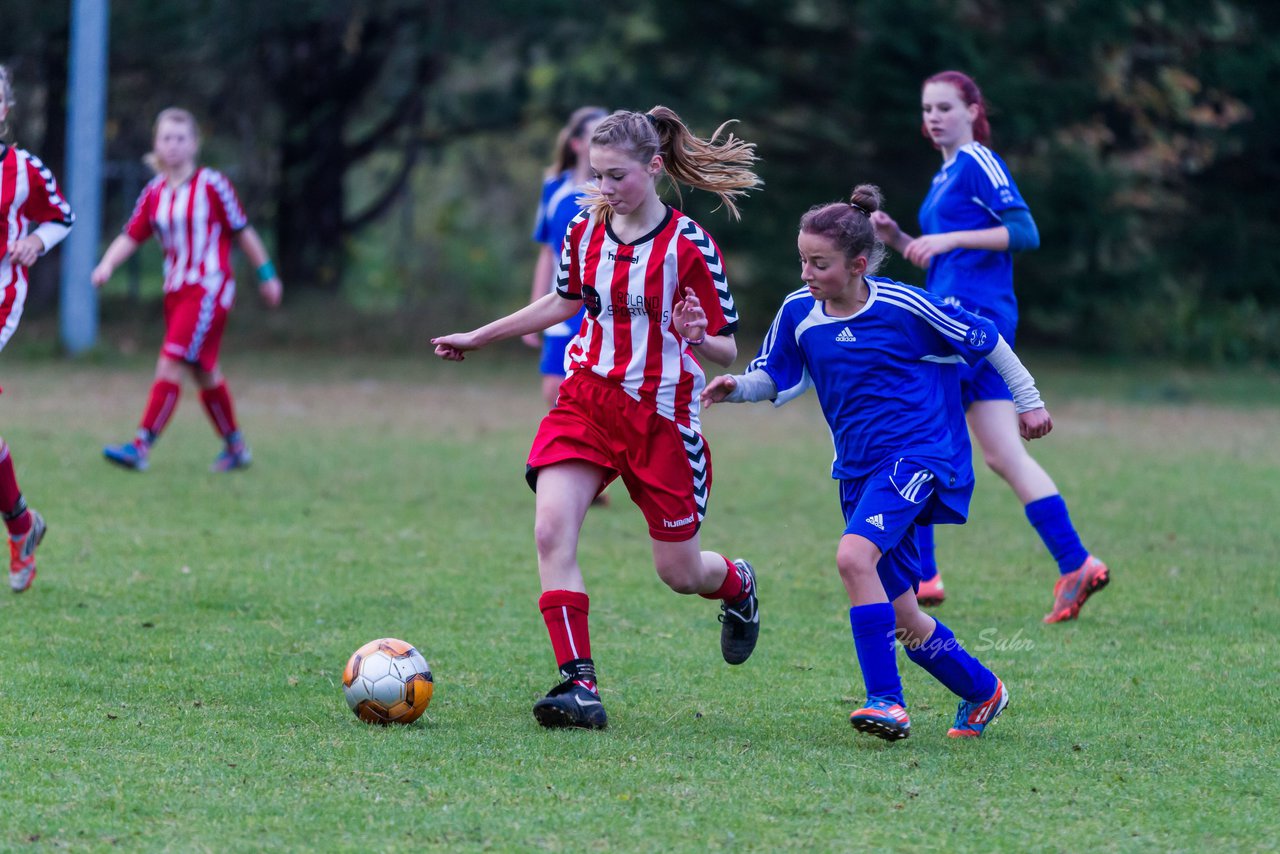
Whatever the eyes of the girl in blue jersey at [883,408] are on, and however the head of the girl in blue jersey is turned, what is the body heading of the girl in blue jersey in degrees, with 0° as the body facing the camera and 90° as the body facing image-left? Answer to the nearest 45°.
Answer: approximately 45°

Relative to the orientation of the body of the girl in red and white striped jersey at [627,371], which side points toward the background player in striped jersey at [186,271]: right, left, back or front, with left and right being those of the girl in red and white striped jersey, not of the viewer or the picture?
right

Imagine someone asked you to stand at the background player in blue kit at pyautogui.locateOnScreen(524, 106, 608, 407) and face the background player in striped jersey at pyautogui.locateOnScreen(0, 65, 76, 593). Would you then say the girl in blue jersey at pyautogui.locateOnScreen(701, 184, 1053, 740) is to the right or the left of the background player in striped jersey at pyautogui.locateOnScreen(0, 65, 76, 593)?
left

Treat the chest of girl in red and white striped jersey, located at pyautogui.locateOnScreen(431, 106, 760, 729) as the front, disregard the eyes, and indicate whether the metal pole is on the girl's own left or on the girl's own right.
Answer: on the girl's own right

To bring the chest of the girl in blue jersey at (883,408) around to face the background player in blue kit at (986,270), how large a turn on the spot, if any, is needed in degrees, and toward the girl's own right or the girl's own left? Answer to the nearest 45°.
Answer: approximately 135° to the girl's own right

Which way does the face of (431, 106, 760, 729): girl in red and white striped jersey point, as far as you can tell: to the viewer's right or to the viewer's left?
to the viewer's left

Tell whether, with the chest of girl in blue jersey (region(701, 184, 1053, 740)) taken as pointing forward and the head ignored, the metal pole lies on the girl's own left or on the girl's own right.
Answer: on the girl's own right

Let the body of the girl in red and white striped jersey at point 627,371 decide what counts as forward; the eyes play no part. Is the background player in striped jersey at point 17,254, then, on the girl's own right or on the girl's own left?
on the girl's own right

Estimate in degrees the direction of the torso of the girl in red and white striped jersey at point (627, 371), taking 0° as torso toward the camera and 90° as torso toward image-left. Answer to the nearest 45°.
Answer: approximately 45°

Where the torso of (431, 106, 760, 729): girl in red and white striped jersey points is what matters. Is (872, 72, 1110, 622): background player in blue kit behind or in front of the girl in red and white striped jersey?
behind

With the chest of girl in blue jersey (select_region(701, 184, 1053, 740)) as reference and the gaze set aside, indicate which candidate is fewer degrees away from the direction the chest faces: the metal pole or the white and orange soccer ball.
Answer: the white and orange soccer ball
